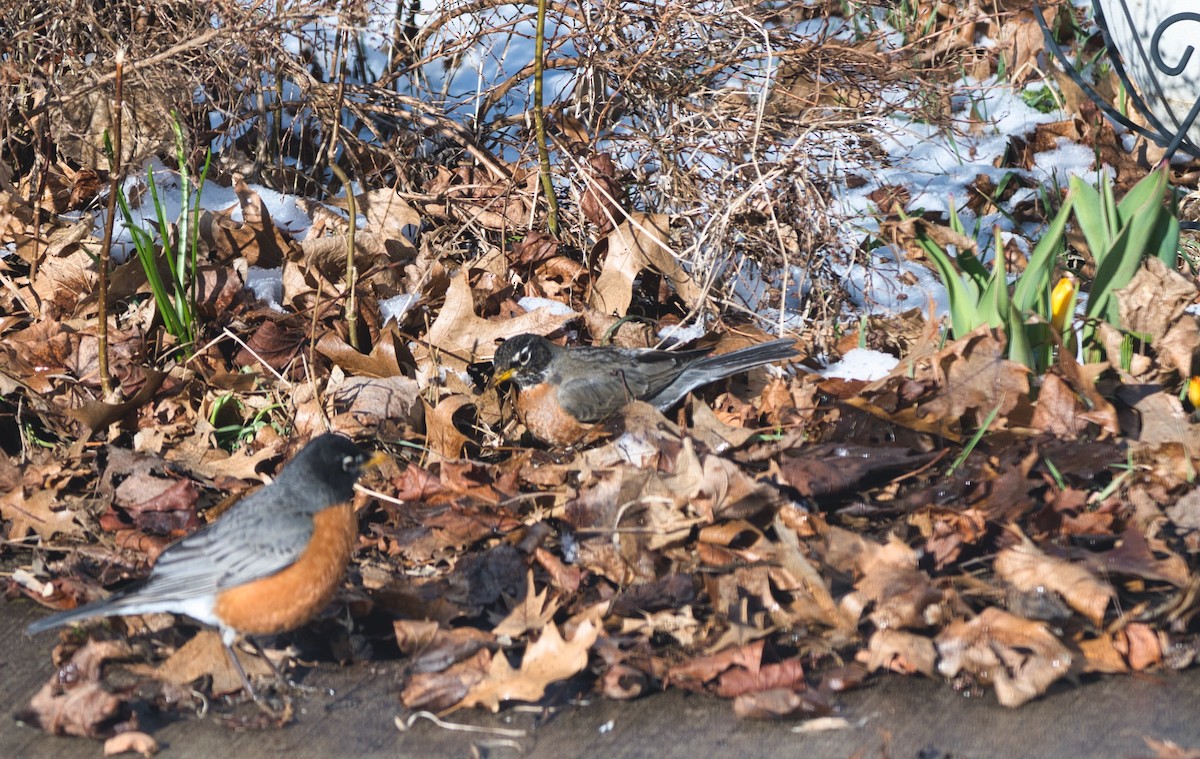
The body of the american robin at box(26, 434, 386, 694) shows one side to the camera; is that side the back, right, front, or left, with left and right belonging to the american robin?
right

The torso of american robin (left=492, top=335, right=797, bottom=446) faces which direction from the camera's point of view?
to the viewer's left

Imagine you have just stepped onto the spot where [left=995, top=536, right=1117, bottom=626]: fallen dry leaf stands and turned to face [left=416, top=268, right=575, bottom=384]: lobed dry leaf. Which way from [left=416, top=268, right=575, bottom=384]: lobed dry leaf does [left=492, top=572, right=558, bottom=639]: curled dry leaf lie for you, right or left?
left

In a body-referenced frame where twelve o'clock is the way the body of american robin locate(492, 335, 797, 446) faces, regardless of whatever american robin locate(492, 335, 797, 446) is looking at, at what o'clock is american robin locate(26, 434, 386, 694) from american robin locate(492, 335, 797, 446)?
american robin locate(26, 434, 386, 694) is roughly at 10 o'clock from american robin locate(492, 335, 797, 446).

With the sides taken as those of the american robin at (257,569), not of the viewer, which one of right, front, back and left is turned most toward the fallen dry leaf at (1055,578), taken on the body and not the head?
front

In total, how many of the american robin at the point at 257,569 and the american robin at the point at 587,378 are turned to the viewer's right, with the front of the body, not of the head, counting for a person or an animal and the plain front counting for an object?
1

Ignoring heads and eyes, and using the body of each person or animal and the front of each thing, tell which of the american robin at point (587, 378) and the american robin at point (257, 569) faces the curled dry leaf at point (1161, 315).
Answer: the american robin at point (257, 569)

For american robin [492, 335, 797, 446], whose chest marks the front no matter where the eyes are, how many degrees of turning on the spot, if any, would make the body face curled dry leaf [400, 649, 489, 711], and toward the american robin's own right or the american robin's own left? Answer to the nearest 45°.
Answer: approximately 90° to the american robin's own left

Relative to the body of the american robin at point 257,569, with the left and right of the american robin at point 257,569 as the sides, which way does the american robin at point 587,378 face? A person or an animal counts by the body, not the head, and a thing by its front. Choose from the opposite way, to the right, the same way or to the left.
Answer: the opposite way

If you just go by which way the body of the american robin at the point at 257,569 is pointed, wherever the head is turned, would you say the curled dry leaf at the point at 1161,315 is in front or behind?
in front

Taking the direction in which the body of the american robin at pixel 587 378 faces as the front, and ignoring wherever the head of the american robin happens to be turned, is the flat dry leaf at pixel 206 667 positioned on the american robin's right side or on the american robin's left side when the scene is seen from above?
on the american robin's left side

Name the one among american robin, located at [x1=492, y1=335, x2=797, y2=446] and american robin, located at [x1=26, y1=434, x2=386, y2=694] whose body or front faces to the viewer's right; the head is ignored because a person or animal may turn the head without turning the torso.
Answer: american robin, located at [x1=26, y1=434, x2=386, y2=694]

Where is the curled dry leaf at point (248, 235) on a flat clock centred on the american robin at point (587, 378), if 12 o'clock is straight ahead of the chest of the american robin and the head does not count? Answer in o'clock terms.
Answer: The curled dry leaf is roughly at 1 o'clock from the american robin.
